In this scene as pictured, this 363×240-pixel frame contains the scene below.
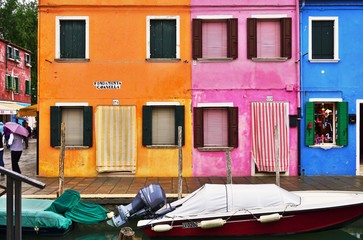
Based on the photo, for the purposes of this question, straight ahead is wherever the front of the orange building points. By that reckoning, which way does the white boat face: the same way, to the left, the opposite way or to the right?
to the left

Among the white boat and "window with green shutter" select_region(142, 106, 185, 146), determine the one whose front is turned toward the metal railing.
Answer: the window with green shutter

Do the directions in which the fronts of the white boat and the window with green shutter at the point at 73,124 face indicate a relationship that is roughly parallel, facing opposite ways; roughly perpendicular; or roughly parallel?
roughly perpendicular

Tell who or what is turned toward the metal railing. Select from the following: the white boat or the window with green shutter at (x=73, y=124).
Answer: the window with green shutter

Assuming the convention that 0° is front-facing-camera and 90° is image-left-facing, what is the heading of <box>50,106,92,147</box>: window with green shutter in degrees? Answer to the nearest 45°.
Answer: approximately 0°

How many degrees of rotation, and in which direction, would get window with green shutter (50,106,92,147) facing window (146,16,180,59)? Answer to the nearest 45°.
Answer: approximately 90° to its left

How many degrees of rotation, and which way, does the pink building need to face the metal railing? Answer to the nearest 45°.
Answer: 0° — it already faces it

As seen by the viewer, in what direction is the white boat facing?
to the viewer's right

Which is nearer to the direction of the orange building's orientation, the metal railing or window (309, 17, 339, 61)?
the metal railing

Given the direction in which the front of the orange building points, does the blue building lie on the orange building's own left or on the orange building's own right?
on the orange building's own left

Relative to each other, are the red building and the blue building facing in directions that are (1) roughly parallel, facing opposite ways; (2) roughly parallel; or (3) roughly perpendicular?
roughly perpendicular

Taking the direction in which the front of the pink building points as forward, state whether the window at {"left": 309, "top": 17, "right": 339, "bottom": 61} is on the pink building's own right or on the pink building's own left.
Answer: on the pink building's own left
